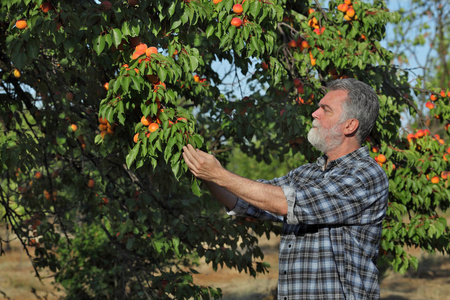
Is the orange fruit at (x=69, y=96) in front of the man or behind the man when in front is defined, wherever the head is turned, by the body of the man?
in front

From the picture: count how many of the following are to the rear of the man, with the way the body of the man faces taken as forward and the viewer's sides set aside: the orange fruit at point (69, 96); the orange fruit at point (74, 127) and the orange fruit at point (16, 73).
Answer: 0

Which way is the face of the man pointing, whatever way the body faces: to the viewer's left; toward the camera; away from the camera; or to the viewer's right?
to the viewer's left

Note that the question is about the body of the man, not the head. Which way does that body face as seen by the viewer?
to the viewer's left

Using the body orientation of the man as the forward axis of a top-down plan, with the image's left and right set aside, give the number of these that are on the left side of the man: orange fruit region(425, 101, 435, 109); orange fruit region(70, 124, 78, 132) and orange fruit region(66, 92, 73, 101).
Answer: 0

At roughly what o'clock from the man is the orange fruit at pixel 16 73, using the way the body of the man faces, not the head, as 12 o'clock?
The orange fruit is roughly at 1 o'clock from the man.

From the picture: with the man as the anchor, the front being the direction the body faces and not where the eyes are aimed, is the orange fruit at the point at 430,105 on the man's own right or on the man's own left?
on the man's own right

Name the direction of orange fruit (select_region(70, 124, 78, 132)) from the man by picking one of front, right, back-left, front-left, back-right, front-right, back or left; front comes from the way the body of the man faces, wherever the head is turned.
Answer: front-right

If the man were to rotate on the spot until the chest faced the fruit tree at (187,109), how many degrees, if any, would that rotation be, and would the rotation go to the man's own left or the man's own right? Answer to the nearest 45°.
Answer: approximately 45° to the man's own right
